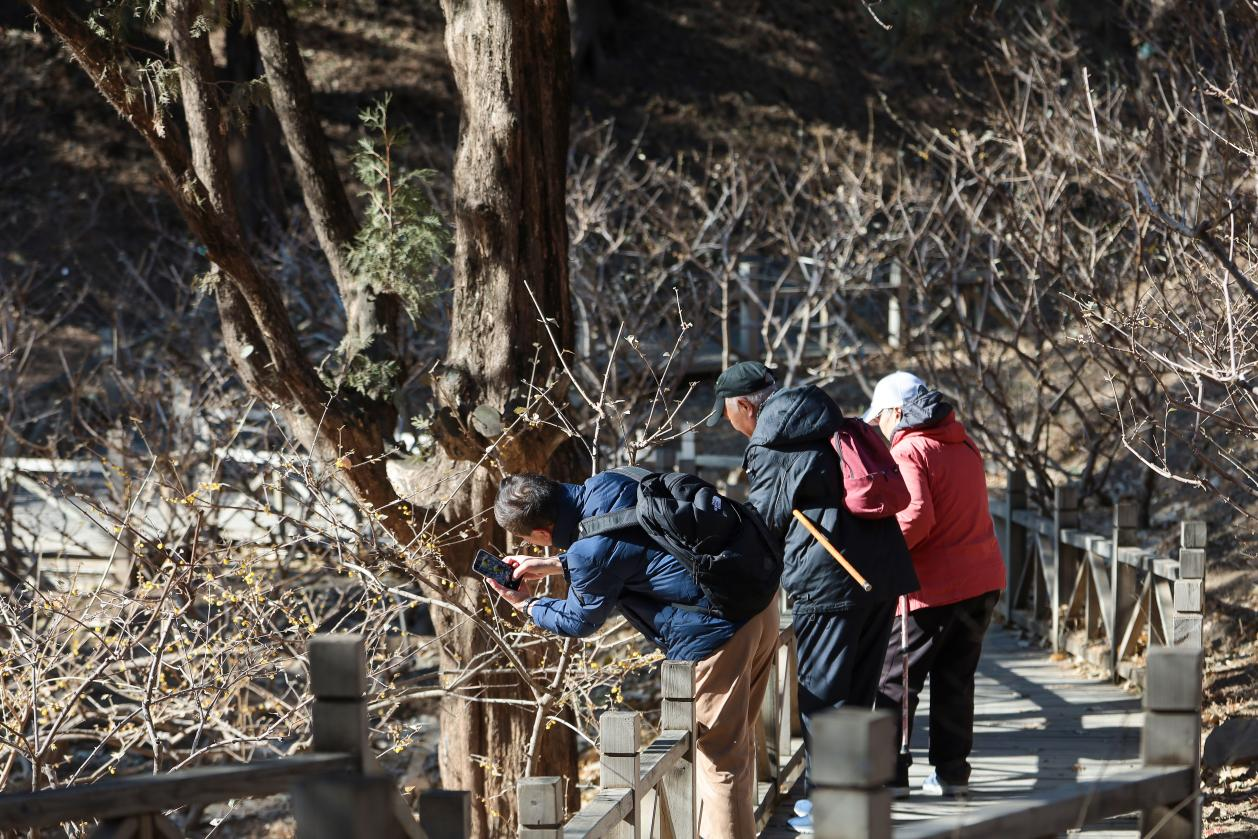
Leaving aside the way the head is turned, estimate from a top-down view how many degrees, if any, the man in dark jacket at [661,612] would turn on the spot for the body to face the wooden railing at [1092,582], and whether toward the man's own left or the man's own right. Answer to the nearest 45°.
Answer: approximately 135° to the man's own right

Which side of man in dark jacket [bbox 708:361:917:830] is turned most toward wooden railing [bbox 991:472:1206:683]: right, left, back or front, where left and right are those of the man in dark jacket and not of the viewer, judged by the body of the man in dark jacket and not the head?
right

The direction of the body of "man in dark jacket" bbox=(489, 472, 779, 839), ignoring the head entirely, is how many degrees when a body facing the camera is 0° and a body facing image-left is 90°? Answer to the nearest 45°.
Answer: approximately 90°

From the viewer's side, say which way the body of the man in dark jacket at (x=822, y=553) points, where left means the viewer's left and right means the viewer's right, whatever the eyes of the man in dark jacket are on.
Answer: facing to the left of the viewer

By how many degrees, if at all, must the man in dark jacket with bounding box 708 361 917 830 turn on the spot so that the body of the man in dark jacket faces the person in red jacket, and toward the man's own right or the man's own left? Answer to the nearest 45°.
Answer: approximately 135° to the man's own right

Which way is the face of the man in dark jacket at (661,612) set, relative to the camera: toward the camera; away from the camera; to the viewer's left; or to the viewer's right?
to the viewer's left

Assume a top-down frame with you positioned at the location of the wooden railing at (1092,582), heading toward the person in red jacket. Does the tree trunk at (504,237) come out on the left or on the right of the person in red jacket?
right
